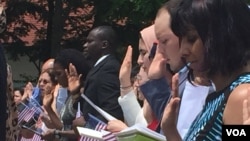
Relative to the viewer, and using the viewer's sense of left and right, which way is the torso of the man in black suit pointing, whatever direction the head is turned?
facing to the left of the viewer

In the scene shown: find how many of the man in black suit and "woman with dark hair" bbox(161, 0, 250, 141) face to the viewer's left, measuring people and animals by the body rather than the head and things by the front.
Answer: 2

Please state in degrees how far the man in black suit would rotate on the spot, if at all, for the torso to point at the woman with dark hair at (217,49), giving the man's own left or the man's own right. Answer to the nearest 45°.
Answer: approximately 90° to the man's own left

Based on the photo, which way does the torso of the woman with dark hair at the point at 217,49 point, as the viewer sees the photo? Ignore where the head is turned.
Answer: to the viewer's left

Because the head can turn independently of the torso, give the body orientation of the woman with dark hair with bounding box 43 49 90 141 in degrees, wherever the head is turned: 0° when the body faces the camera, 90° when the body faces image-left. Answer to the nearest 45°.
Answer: approximately 90°

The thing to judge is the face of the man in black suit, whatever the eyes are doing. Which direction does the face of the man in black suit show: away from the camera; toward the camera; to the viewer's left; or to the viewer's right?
to the viewer's left

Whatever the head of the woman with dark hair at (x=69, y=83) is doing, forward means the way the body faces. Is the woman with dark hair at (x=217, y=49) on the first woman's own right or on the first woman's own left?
on the first woman's own left
